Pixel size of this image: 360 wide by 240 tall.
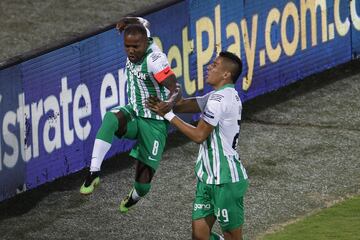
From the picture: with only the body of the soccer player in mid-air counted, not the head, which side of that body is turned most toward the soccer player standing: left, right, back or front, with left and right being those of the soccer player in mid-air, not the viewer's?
left

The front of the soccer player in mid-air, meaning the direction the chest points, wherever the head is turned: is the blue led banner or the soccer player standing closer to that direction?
the soccer player standing

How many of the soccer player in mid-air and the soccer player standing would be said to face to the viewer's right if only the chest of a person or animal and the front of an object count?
0

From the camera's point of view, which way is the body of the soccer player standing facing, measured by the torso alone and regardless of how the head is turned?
to the viewer's left

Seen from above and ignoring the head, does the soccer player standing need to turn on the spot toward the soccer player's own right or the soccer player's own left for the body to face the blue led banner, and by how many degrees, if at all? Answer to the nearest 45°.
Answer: approximately 90° to the soccer player's own right

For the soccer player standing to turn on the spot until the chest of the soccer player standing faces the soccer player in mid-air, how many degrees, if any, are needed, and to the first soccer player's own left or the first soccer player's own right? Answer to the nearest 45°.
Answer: approximately 45° to the first soccer player's own right

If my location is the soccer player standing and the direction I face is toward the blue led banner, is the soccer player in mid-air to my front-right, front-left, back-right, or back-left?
front-left

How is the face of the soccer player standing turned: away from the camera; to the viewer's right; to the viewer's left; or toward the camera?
to the viewer's left

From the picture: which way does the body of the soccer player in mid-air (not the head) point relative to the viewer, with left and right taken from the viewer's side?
facing the viewer and to the left of the viewer
